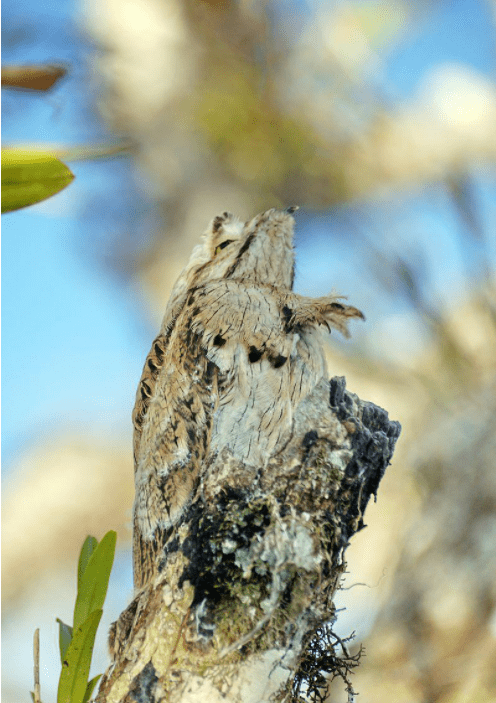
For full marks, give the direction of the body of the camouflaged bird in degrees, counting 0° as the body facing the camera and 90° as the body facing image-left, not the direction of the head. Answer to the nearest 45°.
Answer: approximately 315°
